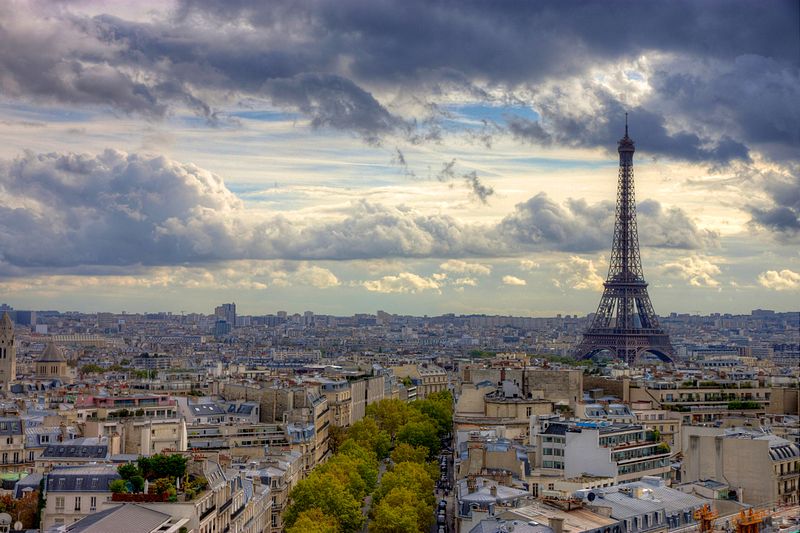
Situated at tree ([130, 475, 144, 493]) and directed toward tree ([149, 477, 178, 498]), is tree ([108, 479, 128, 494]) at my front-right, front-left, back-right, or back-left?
back-right

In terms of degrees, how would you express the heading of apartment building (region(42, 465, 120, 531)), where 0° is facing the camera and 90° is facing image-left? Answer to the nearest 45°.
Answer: approximately 0°
